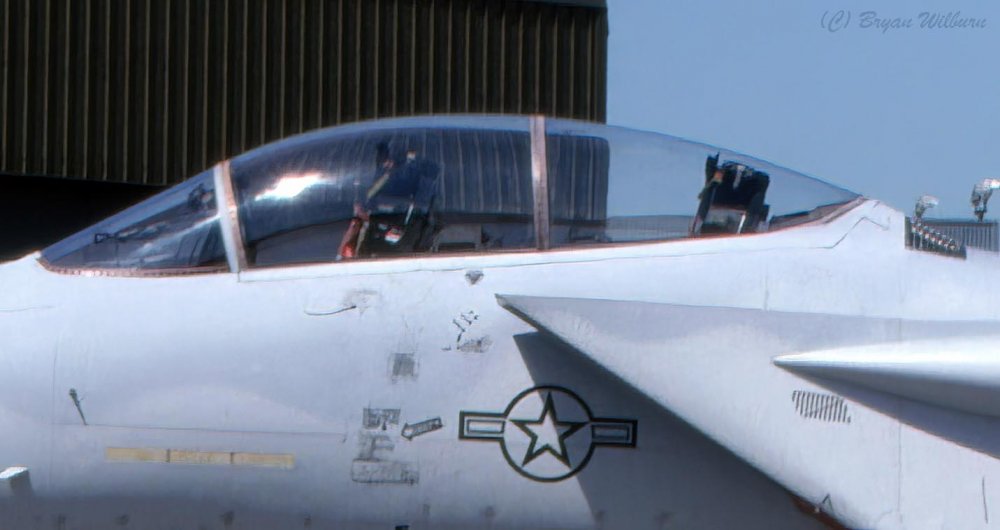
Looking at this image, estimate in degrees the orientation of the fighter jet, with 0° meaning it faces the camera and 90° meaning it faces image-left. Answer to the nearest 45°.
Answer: approximately 90°
